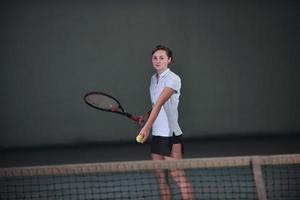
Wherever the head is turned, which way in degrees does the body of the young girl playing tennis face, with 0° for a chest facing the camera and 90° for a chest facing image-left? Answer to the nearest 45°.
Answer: approximately 45°

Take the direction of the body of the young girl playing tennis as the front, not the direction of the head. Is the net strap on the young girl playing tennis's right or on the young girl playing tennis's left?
on the young girl playing tennis's left
